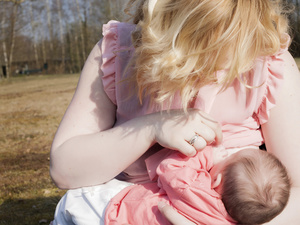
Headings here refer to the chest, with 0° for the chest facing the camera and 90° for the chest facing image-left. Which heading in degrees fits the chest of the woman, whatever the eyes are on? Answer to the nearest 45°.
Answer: approximately 0°
